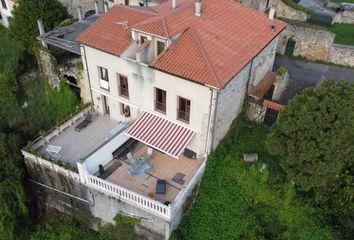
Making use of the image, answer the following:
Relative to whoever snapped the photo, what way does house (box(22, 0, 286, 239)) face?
facing the viewer and to the left of the viewer

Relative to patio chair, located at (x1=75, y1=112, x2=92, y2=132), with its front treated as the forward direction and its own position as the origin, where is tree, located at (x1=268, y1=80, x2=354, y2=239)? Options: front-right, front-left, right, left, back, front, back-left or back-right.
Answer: left

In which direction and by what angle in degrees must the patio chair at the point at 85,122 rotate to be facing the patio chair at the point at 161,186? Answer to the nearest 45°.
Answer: approximately 90° to its left

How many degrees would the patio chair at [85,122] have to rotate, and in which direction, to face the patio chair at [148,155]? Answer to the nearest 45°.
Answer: approximately 90° to its left

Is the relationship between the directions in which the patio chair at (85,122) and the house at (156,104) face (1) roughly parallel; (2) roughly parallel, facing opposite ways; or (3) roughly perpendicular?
roughly parallel

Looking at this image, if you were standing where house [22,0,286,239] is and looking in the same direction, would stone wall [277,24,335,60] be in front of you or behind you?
behind

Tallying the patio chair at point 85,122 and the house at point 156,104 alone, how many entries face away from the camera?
0

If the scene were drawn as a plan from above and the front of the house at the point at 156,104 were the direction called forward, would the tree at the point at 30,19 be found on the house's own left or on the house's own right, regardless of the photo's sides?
on the house's own right

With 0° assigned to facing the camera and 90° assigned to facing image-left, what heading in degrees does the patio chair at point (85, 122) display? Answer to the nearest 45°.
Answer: approximately 45°
